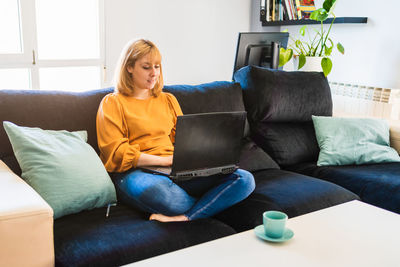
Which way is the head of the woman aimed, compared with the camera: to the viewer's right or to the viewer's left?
to the viewer's right

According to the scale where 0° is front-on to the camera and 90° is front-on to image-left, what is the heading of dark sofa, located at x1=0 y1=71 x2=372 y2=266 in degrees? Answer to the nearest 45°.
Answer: approximately 315°

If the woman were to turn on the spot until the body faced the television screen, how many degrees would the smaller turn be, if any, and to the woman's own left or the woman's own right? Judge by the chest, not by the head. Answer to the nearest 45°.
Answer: approximately 90° to the woman's own left

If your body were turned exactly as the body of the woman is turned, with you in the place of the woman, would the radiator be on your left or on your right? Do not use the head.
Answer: on your left

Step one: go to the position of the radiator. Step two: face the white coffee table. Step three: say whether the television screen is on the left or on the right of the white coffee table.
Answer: right

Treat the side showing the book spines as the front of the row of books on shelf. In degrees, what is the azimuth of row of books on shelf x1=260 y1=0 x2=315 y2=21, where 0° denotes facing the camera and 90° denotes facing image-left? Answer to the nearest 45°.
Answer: approximately 0°

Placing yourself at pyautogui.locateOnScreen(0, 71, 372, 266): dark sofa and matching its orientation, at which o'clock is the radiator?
The radiator is roughly at 9 o'clock from the dark sofa.
